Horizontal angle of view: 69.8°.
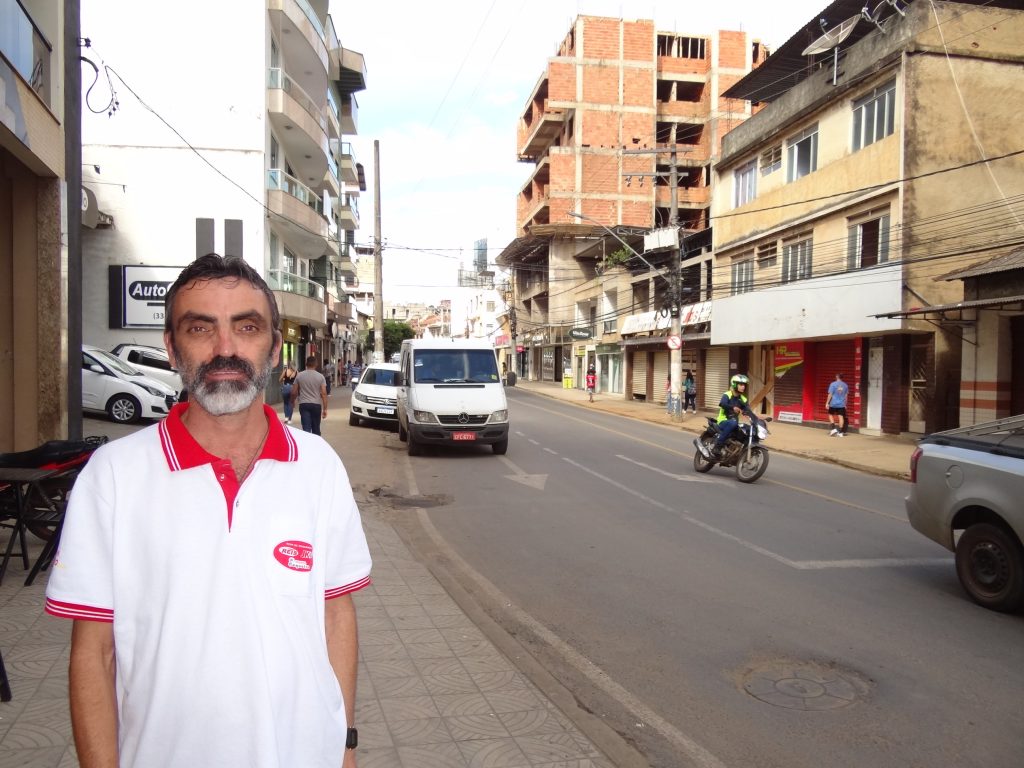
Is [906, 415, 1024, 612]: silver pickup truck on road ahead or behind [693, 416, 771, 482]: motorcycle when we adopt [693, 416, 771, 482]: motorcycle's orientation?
ahead

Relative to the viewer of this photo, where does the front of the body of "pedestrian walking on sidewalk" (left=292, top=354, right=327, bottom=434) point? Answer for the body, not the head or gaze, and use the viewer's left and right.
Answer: facing away from the viewer

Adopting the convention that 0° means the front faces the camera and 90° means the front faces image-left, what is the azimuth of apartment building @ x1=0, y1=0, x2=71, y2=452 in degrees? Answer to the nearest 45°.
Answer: approximately 315°

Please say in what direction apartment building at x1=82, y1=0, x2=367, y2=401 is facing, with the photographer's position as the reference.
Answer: facing to the right of the viewer

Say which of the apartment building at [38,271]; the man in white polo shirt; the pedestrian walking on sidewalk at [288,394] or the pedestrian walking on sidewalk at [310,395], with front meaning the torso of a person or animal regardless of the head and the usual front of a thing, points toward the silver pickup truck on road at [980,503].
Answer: the apartment building
